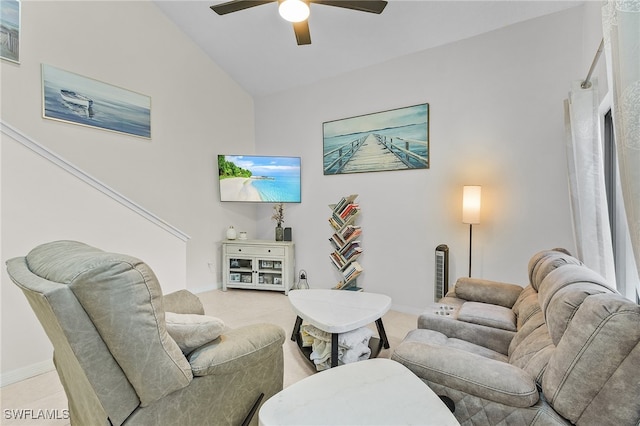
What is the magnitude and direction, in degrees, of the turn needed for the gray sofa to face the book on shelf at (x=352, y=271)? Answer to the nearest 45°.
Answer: approximately 45° to its right

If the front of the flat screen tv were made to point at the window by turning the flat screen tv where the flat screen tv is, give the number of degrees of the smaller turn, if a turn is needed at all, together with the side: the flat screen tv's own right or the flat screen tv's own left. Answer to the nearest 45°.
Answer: approximately 45° to the flat screen tv's own left

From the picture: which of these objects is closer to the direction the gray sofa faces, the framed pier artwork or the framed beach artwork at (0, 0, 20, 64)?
the framed beach artwork

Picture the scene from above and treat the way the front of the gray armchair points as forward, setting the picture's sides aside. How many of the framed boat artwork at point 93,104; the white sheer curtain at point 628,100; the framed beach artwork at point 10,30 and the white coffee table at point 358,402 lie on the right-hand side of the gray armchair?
2

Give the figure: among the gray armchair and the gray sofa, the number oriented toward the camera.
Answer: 0

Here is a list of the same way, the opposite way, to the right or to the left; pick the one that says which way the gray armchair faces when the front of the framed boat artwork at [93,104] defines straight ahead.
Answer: to the left

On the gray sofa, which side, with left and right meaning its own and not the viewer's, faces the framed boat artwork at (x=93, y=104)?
front

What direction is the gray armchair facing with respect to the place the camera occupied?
facing away from the viewer and to the right of the viewer

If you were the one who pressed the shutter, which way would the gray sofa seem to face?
facing to the left of the viewer

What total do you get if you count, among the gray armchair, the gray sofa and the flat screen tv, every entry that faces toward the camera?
1

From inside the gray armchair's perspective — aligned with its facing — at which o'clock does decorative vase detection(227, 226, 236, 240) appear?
The decorative vase is roughly at 11 o'clock from the gray armchair.

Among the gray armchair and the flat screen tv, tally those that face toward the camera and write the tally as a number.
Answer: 1

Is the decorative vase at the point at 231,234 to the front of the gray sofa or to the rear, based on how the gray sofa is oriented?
to the front

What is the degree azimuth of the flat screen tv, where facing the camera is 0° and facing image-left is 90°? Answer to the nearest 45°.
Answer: approximately 0°
